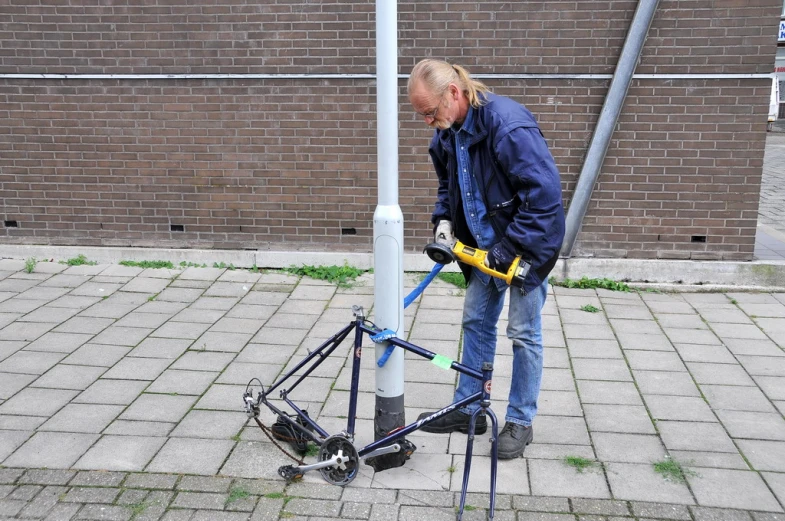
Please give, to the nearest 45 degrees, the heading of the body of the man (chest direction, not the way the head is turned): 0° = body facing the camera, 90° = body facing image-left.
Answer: approximately 45°

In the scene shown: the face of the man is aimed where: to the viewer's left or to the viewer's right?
to the viewer's left

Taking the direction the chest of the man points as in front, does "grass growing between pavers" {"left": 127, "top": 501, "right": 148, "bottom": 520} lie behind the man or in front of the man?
in front

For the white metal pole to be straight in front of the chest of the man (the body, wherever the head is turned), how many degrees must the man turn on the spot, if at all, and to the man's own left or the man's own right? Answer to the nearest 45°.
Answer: approximately 45° to the man's own right
